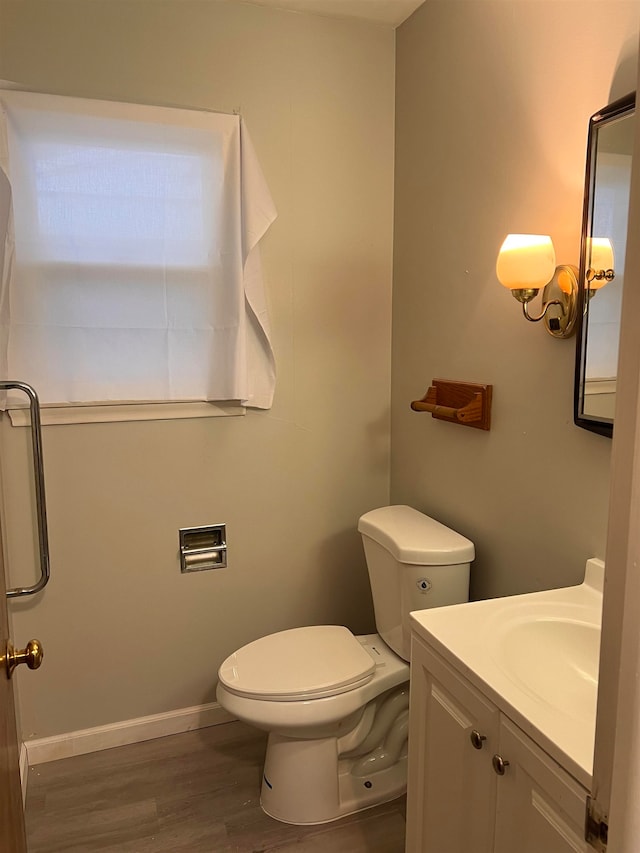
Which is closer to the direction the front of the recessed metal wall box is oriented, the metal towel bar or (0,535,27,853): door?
the door

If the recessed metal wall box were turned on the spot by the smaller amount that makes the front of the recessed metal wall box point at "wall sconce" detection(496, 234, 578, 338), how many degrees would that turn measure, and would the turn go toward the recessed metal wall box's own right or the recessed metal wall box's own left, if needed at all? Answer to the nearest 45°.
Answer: approximately 45° to the recessed metal wall box's own left

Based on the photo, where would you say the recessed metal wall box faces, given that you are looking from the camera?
facing the viewer

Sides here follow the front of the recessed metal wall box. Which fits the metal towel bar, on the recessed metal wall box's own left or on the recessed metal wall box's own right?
on the recessed metal wall box's own right

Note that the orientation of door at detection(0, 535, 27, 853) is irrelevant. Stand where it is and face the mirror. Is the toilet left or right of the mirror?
left

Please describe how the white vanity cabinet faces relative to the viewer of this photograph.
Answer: facing the viewer and to the left of the viewer

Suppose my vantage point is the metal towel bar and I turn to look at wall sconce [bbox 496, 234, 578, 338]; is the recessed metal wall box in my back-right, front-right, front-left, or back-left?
front-left

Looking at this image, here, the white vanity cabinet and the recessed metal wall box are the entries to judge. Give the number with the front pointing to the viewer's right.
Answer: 0

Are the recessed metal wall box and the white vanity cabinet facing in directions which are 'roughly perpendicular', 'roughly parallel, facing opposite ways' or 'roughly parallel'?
roughly perpendicular

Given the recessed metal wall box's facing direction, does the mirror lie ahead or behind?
ahead

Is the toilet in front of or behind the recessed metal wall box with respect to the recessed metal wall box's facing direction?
in front

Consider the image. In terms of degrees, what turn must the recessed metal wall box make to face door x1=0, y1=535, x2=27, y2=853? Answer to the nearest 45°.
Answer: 0° — it already faces it

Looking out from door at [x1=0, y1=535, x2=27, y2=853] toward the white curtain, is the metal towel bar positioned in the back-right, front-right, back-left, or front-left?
front-left
